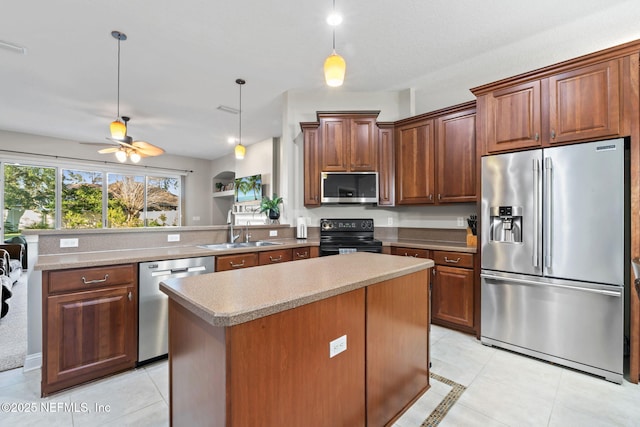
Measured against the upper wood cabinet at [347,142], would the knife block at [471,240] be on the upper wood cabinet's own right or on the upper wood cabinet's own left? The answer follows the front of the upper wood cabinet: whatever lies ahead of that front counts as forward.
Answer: on the upper wood cabinet's own left

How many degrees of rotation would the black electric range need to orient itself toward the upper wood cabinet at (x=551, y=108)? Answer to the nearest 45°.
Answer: approximately 45° to its left

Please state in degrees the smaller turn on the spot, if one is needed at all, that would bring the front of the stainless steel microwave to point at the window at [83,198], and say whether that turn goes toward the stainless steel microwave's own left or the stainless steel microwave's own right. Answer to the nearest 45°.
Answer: approximately 90° to the stainless steel microwave's own right

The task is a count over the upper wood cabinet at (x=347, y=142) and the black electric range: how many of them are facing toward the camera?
2

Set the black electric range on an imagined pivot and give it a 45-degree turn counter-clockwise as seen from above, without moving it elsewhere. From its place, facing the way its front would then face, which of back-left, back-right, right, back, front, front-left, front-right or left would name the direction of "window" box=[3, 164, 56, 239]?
back-right

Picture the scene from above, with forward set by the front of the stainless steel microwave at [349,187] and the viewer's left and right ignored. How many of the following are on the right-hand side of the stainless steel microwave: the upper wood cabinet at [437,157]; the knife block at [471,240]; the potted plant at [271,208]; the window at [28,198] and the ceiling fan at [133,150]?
3

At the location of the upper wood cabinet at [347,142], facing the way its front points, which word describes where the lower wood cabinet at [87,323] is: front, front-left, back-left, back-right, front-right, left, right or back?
front-right

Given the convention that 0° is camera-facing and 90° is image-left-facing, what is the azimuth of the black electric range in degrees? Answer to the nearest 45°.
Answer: approximately 0°
